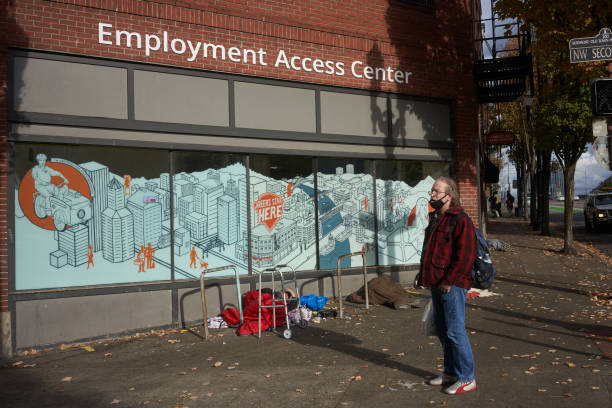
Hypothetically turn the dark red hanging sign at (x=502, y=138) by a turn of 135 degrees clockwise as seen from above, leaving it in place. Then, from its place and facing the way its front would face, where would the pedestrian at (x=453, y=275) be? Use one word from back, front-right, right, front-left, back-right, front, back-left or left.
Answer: back-left

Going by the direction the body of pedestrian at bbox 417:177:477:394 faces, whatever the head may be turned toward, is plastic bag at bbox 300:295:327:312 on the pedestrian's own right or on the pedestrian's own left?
on the pedestrian's own right

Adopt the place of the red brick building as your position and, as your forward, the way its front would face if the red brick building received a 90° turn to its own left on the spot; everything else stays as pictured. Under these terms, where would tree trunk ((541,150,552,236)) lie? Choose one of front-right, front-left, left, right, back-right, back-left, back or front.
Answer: front

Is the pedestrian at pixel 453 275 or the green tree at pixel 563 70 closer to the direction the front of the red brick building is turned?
the pedestrian

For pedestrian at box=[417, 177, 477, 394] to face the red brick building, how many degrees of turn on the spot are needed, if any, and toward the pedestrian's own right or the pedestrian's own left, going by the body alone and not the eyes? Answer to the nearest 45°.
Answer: approximately 45° to the pedestrian's own right

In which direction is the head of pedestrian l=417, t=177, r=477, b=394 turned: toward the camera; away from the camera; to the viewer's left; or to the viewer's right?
to the viewer's left

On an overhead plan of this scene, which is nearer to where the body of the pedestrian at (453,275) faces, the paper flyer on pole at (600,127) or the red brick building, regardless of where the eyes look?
the red brick building

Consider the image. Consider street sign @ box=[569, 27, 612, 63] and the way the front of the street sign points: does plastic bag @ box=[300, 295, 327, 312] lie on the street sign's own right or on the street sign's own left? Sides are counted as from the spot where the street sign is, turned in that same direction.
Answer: on the street sign's own right

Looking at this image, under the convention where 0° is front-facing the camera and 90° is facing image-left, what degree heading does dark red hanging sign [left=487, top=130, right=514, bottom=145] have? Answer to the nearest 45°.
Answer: approximately 0°

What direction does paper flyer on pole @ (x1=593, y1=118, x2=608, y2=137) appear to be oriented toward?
toward the camera

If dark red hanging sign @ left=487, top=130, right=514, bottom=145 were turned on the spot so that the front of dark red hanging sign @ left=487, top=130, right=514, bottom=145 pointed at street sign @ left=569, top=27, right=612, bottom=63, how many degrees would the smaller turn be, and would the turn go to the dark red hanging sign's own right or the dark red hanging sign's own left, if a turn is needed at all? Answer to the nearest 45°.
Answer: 0° — it already faces it

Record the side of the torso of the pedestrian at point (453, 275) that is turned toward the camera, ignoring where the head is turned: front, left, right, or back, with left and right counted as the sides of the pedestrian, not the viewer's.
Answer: left

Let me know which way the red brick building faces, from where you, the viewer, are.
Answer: facing the viewer and to the right of the viewer

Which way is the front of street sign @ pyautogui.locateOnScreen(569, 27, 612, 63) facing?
toward the camera

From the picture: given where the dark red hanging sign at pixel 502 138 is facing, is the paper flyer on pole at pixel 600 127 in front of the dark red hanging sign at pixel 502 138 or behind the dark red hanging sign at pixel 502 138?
in front
